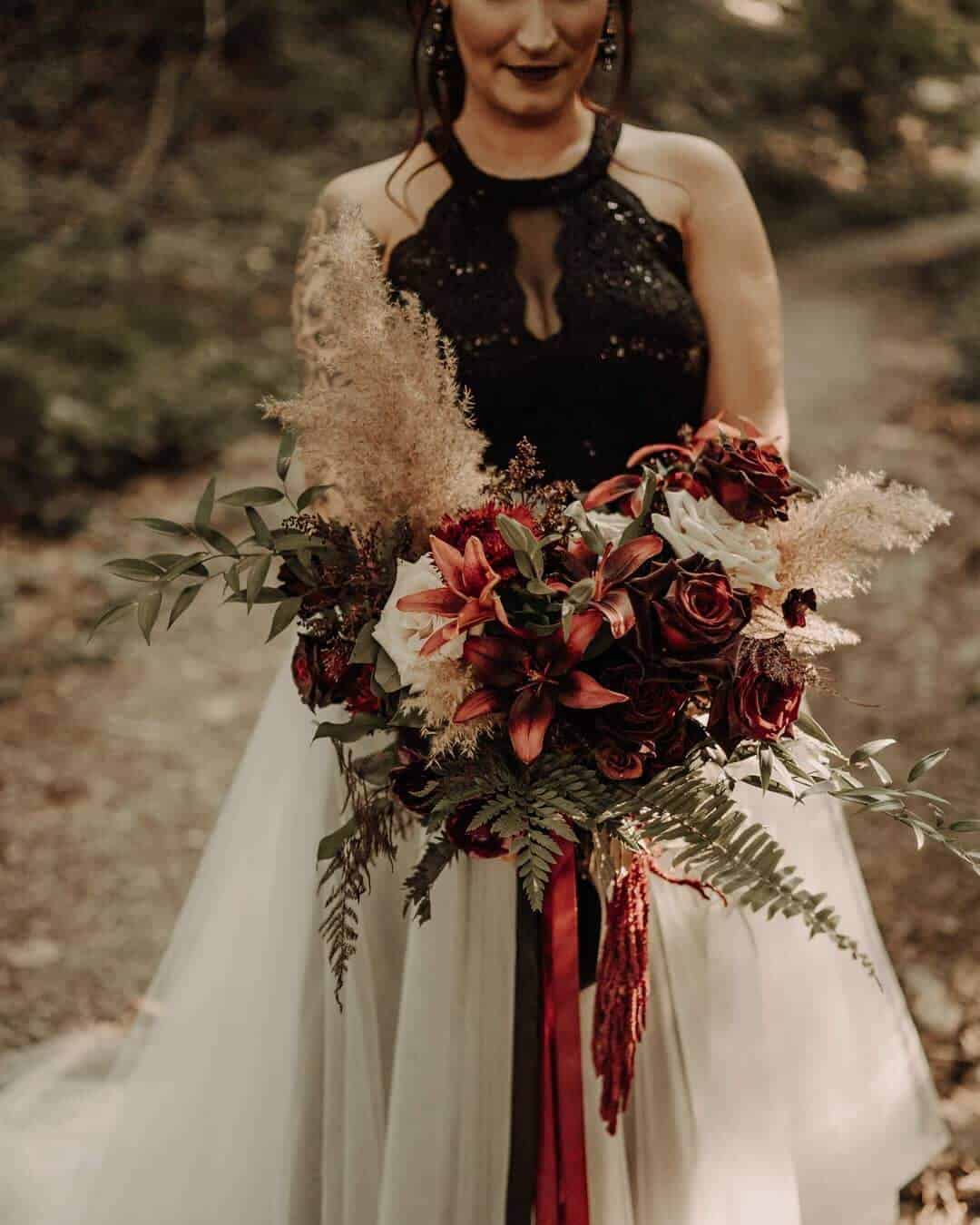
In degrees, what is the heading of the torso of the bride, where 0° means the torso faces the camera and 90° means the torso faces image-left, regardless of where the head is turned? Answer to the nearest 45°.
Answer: approximately 0°
